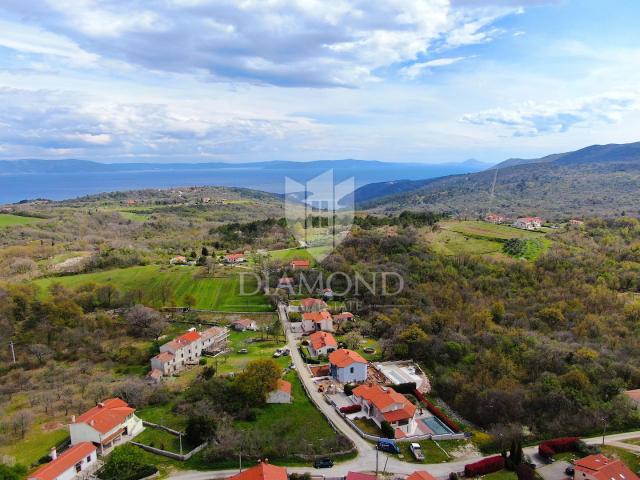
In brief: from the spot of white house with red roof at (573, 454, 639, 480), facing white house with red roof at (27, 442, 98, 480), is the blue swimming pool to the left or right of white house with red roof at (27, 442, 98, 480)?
right

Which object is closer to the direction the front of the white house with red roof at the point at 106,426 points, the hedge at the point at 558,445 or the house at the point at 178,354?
the hedge

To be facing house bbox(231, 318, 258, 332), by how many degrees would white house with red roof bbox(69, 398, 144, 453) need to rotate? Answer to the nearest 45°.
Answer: approximately 90° to its left

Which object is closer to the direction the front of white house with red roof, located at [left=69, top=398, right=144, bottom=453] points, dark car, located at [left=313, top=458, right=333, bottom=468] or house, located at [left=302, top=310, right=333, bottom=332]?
the dark car

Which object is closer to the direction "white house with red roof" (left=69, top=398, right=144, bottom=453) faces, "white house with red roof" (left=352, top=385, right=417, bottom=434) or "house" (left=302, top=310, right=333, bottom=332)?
the white house with red roof
